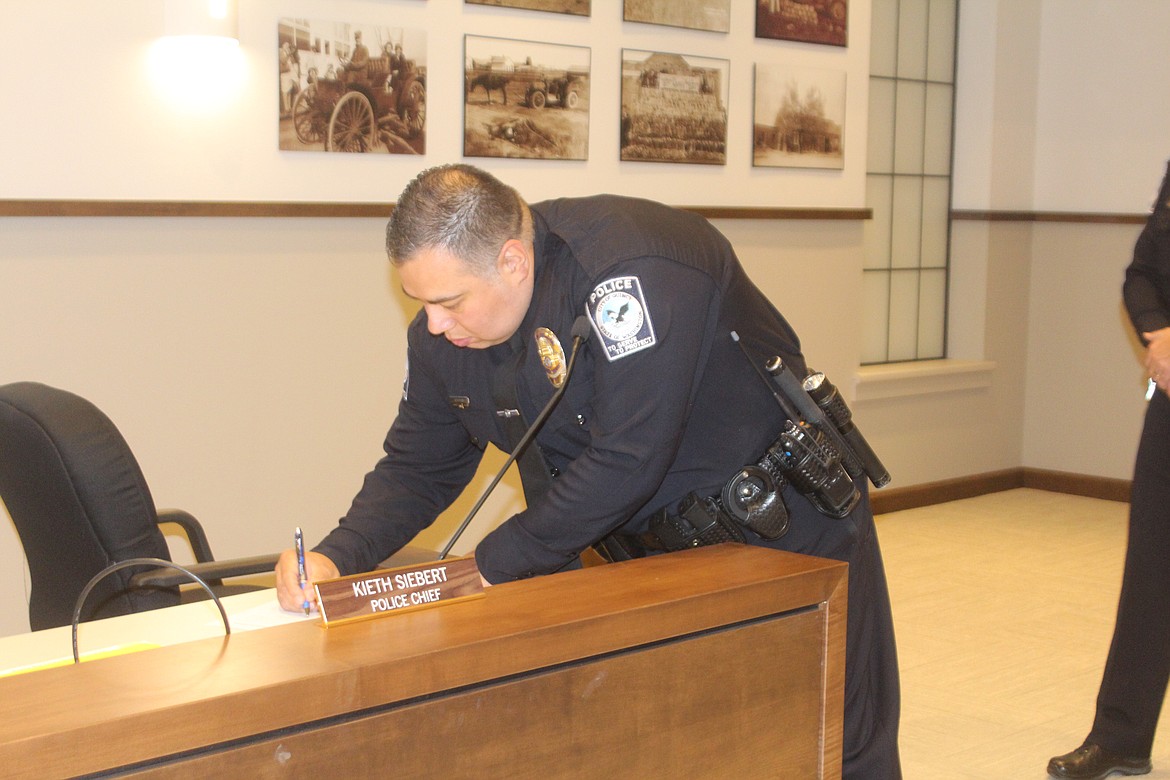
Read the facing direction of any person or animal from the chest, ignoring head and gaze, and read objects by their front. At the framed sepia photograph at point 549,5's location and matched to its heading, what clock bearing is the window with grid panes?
The window with grid panes is roughly at 9 o'clock from the framed sepia photograph.

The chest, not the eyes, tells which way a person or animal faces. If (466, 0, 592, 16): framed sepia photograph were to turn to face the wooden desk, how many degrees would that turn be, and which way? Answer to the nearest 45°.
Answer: approximately 45° to its right

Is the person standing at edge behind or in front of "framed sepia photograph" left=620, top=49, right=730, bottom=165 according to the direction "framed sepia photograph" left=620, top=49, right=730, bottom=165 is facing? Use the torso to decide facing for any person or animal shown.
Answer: in front

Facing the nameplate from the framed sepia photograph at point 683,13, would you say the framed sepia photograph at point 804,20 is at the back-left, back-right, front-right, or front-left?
back-left

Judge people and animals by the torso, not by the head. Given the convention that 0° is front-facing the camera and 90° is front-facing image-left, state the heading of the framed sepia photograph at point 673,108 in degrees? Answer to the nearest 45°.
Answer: approximately 315°

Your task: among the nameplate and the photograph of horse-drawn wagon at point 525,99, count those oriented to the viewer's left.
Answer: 0

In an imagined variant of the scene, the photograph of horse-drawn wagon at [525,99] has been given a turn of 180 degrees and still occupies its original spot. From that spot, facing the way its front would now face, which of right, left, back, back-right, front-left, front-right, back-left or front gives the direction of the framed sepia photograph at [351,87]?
left

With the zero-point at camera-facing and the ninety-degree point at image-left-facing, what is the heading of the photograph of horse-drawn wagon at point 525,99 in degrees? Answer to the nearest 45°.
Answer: approximately 315°

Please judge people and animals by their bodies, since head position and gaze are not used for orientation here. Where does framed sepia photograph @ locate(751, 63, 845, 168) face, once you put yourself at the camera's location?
facing the viewer and to the right of the viewer

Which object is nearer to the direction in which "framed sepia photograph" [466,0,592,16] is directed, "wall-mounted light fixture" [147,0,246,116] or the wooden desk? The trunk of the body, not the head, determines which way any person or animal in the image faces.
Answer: the wooden desk

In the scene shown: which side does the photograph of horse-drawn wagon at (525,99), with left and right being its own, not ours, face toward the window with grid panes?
left

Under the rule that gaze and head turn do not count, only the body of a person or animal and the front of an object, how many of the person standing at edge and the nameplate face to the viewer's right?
0

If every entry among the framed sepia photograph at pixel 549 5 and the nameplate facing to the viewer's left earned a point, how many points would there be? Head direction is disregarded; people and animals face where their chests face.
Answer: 0

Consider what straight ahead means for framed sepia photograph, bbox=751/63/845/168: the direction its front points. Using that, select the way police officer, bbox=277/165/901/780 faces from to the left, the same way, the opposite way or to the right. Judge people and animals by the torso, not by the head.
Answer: to the right

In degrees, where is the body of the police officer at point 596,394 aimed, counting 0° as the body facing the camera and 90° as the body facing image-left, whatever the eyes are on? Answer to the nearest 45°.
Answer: approximately 45°
